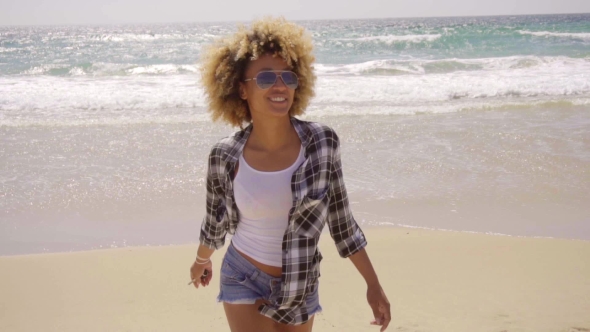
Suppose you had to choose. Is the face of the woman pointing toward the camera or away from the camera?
toward the camera

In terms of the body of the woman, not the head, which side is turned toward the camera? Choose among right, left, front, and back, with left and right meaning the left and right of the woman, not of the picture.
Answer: front
